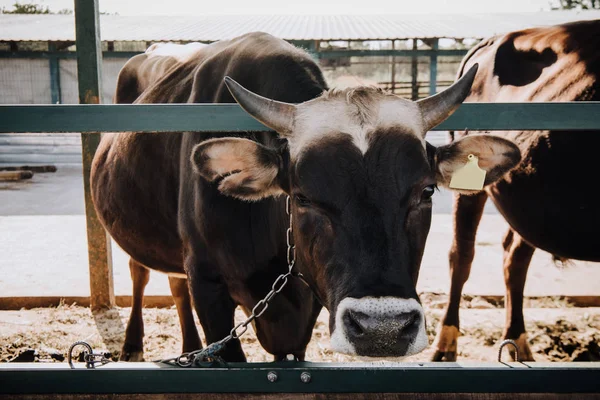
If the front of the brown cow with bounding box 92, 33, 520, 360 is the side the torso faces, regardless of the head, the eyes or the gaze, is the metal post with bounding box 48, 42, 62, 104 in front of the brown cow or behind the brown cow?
behind
